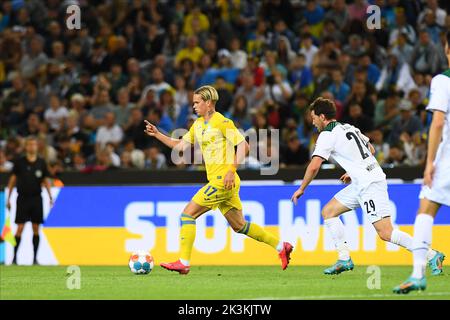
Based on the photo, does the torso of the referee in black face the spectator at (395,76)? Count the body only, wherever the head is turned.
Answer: no

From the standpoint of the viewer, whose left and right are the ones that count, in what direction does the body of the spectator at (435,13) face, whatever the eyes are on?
facing the viewer

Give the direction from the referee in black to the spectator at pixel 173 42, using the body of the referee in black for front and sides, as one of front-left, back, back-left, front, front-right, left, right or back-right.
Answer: back-left

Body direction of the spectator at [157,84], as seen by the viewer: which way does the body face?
toward the camera

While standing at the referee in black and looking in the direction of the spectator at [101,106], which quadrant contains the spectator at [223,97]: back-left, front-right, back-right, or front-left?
front-right

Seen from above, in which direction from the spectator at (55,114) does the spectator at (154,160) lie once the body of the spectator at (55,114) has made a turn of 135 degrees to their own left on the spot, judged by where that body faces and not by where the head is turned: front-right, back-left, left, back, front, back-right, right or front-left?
right

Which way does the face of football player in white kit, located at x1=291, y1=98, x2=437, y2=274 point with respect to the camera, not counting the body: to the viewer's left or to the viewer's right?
to the viewer's left

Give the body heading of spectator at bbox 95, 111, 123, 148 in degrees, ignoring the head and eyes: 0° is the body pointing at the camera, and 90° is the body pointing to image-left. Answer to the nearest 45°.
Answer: approximately 0°

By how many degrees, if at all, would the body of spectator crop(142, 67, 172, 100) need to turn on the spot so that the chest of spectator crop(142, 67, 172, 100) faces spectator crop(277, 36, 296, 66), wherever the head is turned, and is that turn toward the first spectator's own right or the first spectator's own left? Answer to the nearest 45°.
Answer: approximately 90° to the first spectator's own left

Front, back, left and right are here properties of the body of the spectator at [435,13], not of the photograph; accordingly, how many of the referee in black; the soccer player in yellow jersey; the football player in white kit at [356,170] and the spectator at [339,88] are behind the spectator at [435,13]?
0

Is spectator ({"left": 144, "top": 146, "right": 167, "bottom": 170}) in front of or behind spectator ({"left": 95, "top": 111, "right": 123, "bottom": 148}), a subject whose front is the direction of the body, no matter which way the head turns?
in front

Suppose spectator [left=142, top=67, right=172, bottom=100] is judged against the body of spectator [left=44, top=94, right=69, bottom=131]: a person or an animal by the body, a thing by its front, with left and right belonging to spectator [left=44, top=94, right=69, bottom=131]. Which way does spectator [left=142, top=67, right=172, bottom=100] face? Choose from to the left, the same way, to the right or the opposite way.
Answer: the same way

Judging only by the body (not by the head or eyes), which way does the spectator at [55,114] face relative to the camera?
toward the camera

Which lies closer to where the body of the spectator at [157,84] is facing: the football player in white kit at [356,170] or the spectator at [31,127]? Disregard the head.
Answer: the football player in white kit

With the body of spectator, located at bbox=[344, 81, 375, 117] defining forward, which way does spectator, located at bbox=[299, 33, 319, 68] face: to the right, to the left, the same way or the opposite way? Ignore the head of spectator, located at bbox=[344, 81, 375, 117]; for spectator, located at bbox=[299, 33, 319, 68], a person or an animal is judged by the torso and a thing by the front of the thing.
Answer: the same way

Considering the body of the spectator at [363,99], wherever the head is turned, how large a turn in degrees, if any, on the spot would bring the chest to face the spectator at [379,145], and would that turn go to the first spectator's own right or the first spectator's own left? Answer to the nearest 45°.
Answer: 0° — they already face them
